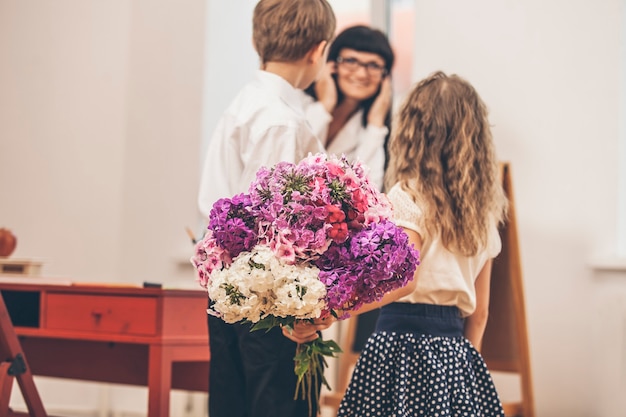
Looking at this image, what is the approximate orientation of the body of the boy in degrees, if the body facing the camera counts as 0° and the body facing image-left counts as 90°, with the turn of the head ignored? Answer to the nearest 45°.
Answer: approximately 225°

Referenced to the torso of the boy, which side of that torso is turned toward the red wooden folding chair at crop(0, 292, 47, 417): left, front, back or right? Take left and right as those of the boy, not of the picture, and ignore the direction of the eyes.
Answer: left

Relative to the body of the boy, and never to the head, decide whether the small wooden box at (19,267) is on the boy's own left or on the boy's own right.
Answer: on the boy's own left

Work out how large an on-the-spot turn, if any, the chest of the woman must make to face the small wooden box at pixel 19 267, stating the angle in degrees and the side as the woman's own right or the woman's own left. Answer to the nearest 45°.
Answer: approximately 45° to the woman's own right

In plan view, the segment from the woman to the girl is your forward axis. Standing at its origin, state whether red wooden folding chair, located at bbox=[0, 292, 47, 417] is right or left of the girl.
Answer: right

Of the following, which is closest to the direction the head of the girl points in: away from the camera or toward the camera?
away from the camera

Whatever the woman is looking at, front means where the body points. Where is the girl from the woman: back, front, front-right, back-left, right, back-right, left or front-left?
front

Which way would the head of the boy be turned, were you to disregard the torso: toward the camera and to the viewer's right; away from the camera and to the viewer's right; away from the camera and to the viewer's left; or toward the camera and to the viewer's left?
away from the camera and to the viewer's right

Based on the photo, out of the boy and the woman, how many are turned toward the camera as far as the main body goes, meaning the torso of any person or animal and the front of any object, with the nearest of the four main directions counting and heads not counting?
1

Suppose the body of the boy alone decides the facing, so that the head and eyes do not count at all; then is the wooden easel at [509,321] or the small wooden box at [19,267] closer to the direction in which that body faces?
the wooden easel

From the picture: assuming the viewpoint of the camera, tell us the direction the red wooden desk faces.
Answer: facing the viewer and to the left of the viewer

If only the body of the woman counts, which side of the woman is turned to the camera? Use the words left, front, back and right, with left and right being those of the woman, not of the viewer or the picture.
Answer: front
